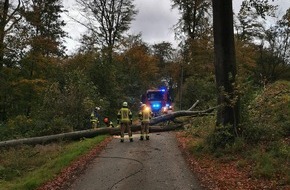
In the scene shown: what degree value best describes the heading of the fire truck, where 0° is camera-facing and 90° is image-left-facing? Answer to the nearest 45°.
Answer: approximately 0°

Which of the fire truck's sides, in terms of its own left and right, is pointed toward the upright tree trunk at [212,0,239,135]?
front

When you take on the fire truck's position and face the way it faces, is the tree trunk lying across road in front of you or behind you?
in front
